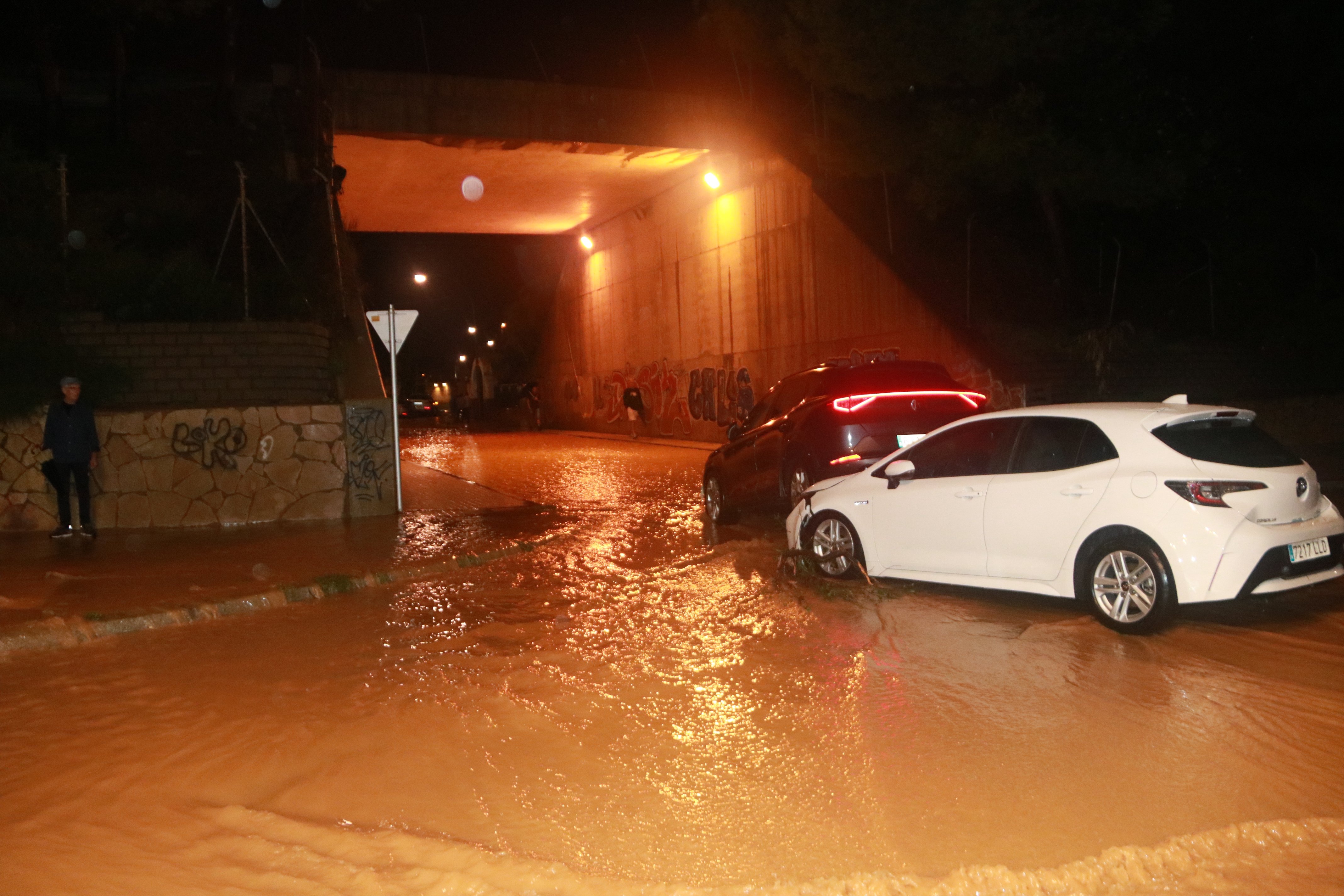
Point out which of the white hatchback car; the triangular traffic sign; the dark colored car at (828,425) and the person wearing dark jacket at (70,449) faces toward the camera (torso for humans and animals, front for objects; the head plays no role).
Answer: the person wearing dark jacket

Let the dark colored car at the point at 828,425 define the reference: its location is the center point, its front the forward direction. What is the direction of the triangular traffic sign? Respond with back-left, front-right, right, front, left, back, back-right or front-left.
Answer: front-left

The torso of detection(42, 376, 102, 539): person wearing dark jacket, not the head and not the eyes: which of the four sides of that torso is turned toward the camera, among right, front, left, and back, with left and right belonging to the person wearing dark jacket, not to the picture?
front

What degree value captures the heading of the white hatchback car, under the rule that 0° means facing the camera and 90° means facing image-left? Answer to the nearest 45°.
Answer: approximately 135°

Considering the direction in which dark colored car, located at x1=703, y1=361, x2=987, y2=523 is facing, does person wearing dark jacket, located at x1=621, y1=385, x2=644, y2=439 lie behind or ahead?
ahead

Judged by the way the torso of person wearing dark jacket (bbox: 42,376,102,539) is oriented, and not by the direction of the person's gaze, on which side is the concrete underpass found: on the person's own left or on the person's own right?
on the person's own left

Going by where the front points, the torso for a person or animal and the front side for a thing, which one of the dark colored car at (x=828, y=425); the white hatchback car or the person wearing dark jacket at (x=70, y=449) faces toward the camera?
the person wearing dark jacket
